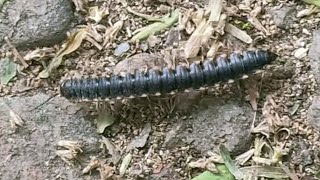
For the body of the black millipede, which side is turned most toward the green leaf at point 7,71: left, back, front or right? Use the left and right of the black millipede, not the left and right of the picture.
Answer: front

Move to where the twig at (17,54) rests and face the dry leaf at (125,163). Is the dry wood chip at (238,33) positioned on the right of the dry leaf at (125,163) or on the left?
left

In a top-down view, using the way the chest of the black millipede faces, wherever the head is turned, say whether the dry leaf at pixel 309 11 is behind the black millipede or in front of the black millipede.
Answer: behind

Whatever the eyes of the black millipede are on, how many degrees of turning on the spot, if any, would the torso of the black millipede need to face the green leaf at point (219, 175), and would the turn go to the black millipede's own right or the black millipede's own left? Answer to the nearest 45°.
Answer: approximately 135° to the black millipede's own left

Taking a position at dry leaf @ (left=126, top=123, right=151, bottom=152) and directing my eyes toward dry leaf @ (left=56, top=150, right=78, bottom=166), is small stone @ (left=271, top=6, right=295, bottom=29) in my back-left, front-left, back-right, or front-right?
back-right

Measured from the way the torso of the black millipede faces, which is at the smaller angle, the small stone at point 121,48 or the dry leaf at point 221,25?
the small stone

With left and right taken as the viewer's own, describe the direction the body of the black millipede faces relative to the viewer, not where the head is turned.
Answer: facing to the left of the viewer

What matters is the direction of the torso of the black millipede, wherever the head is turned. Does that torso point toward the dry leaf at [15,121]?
yes
